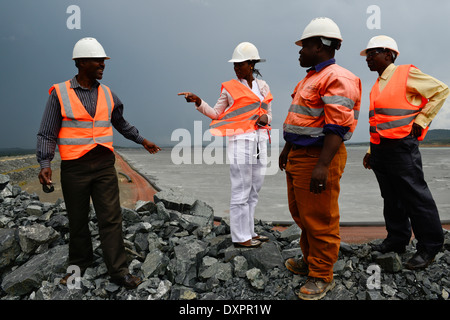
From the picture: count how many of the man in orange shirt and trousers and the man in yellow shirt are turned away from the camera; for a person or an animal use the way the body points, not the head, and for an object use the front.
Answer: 0

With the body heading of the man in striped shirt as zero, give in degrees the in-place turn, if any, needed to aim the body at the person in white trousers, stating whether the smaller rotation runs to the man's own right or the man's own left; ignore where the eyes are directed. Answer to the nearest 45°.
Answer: approximately 45° to the man's own left

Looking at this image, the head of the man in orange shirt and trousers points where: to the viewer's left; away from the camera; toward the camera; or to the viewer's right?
to the viewer's left

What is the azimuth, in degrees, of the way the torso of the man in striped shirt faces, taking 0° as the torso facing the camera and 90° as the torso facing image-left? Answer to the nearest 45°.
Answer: approximately 315°

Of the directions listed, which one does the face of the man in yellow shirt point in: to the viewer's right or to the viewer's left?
to the viewer's left

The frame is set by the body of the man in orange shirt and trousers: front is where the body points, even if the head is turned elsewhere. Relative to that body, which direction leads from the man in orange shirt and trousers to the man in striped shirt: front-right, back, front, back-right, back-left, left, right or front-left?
front-right

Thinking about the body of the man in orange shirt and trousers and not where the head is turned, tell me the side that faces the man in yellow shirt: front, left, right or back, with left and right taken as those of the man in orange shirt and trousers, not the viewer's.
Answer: back

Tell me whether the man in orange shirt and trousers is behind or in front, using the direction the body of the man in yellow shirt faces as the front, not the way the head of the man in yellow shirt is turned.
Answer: in front

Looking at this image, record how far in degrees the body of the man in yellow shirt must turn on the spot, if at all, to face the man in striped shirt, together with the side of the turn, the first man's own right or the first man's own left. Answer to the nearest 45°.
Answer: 0° — they already face them
